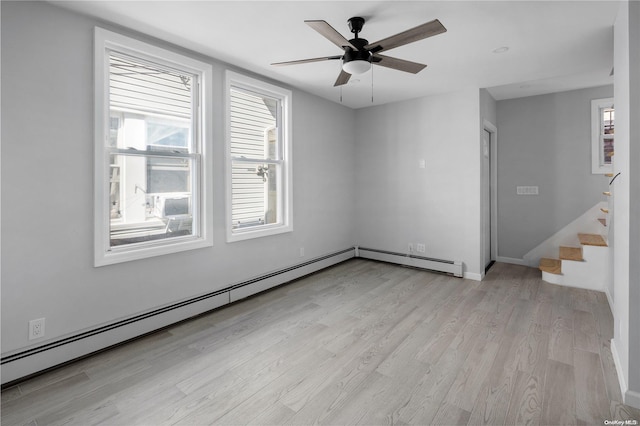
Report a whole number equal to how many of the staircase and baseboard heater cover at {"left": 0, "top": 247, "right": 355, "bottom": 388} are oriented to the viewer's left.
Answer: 1

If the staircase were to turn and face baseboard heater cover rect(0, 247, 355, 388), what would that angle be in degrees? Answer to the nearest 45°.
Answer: approximately 45° to its left

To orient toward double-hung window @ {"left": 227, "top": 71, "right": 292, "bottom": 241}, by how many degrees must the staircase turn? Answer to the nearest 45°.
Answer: approximately 45° to its left

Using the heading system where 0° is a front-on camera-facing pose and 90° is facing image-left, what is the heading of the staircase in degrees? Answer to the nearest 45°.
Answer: approximately 90°

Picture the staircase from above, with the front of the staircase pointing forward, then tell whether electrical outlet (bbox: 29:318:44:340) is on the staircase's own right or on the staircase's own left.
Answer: on the staircase's own left

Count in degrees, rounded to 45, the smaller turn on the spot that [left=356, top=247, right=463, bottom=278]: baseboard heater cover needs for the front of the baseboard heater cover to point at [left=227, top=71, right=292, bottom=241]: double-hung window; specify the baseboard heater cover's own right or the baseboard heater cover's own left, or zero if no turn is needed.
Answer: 0° — it already faces it
